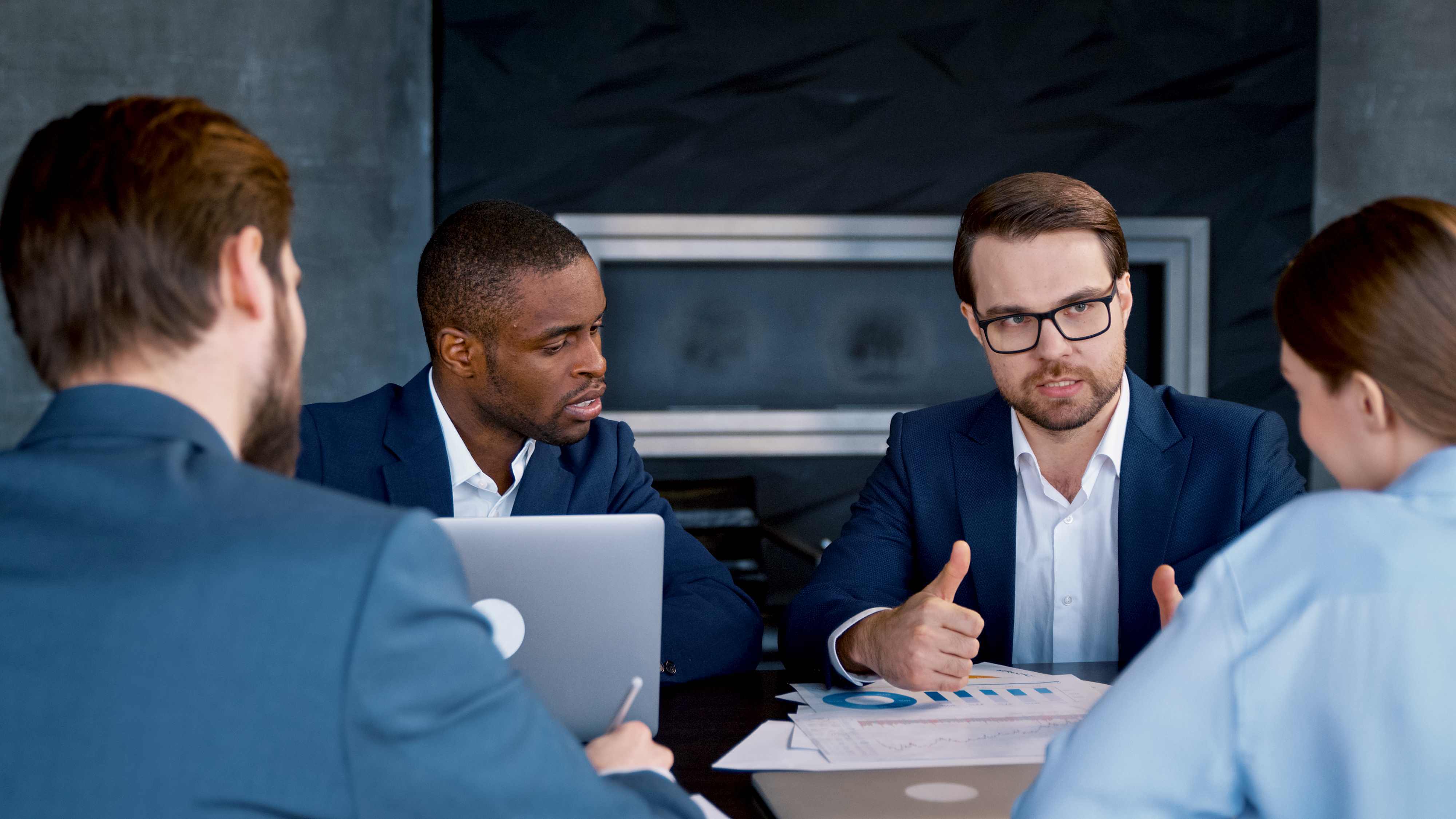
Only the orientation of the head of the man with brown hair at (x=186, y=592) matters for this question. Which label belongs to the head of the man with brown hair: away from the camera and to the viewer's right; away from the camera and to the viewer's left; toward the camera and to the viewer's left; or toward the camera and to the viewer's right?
away from the camera and to the viewer's right

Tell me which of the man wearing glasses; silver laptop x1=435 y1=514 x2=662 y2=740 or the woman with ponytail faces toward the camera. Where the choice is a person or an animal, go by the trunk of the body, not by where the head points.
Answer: the man wearing glasses

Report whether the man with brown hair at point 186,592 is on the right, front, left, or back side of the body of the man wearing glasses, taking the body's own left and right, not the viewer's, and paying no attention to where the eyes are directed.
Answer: front

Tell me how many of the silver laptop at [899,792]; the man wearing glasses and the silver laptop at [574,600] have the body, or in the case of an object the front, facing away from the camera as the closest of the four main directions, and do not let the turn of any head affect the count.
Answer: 2

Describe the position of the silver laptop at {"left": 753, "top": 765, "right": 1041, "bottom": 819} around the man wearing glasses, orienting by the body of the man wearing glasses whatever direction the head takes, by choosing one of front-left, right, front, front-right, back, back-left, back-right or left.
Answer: front

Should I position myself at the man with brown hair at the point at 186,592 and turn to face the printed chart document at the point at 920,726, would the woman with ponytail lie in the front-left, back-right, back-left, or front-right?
front-right

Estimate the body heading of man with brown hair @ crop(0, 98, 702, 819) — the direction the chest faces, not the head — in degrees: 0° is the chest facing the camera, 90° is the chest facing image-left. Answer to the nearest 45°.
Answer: approximately 225°

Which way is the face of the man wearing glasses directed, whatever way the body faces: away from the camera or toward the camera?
toward the camera

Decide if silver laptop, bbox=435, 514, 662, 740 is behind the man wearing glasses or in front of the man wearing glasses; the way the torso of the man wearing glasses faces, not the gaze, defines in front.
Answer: in front

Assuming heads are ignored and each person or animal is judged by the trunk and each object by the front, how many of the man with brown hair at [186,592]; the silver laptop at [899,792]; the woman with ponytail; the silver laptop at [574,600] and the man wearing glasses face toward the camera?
1

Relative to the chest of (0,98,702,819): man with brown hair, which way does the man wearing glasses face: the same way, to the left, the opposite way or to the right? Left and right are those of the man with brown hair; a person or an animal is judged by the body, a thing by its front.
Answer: the opposite way

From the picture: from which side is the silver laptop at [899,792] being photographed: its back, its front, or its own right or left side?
back

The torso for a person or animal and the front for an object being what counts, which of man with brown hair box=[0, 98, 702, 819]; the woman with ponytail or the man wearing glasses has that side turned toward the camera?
the man wearing glasses

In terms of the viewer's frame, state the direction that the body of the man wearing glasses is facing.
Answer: toward the camera

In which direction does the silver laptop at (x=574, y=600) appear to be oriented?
away from the camera

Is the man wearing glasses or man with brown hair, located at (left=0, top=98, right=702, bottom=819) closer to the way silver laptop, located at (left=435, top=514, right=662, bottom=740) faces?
the man wearing glasses

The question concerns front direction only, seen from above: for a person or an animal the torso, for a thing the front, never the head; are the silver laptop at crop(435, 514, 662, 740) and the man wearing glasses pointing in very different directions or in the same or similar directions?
very different directions
